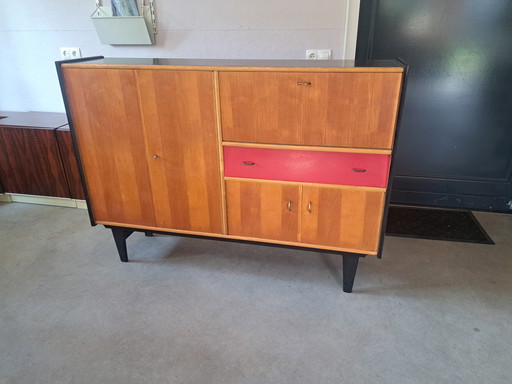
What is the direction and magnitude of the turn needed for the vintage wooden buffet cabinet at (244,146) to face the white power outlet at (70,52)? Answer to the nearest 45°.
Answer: approximately 135° to its right

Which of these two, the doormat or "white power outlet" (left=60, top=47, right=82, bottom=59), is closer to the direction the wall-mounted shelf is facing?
the doormat

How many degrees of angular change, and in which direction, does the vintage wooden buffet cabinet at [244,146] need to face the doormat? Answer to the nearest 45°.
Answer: approximately 90° to its left

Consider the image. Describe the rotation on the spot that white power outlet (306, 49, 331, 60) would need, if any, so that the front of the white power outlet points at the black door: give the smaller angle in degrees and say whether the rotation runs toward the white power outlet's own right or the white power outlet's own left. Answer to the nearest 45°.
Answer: approximately 90° to the white power outlet's own left

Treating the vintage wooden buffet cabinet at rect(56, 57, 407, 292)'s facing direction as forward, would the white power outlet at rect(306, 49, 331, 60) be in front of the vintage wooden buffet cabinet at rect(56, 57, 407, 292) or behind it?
behind

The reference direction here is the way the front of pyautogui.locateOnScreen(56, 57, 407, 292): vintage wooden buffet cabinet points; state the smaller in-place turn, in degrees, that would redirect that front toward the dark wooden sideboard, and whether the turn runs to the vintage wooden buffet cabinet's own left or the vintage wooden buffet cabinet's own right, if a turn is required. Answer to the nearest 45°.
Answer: approximately 135° to the vintage wooden buffet cabinet's own right

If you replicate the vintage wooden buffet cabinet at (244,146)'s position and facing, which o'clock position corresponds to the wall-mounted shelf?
The wall-mounted shelf is roughly at 5 o'clock from the vintage wooden buffet cabinet.

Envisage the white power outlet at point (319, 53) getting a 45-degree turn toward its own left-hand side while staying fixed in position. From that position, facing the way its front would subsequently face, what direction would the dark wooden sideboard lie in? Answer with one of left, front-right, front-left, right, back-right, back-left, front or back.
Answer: back-right

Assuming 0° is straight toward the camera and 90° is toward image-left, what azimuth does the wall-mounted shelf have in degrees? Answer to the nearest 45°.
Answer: approximately 0°

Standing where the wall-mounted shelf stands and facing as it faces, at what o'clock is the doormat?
The doormat is roughly at 10 o'clock from the wall-mounted shelf.

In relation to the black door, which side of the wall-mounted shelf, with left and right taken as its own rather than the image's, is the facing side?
left

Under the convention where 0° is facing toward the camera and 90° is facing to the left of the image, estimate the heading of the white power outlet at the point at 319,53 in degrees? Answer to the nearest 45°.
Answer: approximately 0°

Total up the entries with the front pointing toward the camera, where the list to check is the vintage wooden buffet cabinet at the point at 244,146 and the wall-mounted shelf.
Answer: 2
